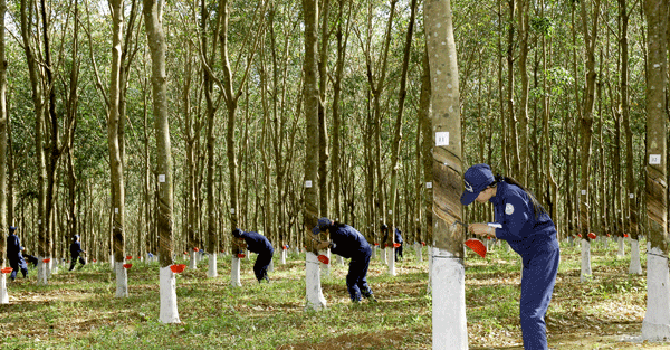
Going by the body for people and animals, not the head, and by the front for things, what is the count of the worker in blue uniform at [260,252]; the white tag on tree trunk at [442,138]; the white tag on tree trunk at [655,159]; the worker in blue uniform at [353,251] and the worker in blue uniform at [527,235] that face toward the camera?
2

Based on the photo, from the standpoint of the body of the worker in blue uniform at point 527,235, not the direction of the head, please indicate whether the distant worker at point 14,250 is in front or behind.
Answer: in front

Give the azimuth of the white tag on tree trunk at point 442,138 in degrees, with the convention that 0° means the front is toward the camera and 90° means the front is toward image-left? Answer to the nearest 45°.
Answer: approximately 0°

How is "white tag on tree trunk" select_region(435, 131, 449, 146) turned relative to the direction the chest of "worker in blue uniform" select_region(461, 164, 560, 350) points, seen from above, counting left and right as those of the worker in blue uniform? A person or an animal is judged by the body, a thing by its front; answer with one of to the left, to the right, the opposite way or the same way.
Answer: to the left

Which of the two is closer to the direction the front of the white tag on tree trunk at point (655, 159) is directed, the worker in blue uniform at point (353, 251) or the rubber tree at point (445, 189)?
the rubber tree

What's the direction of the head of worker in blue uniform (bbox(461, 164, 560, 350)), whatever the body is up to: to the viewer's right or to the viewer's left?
to the viewer's left

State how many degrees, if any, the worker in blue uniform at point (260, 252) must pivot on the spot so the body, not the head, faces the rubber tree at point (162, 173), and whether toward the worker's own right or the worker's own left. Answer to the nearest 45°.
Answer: approximately 90° to the worker's own left

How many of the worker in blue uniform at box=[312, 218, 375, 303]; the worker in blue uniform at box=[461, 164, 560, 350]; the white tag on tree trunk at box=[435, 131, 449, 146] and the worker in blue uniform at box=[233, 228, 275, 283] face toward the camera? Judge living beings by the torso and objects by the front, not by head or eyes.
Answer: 1

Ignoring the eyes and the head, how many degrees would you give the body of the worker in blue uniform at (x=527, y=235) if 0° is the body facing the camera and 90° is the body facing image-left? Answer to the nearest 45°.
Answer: approximately 90°

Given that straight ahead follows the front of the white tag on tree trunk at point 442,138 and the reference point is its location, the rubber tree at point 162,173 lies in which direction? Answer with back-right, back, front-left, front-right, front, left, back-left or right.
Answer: back-right

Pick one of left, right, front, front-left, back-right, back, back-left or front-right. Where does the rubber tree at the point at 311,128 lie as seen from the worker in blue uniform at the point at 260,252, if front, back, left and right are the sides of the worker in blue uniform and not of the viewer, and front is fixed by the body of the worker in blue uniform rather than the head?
left

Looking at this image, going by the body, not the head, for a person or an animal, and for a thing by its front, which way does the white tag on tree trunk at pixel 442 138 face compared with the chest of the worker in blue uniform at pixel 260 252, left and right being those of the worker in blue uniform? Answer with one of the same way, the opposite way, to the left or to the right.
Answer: to the left

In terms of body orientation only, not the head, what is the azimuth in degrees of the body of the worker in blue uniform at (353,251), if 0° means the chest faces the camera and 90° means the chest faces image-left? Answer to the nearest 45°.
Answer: approximately 90°

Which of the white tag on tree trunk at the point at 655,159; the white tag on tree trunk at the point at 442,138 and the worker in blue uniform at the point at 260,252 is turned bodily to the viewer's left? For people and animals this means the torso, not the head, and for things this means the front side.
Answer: the worker in blue uniform
